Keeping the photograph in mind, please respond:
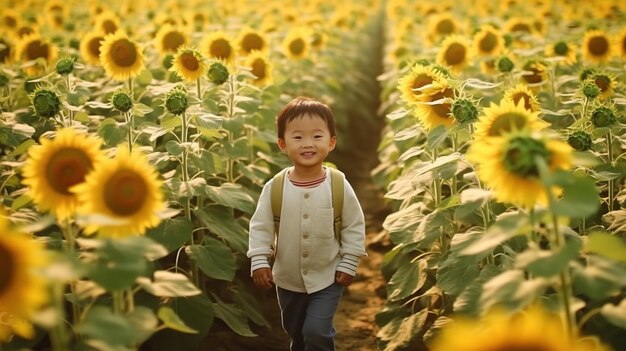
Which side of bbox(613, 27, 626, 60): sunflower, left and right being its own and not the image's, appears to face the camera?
front

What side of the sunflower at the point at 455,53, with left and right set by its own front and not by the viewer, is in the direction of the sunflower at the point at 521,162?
front

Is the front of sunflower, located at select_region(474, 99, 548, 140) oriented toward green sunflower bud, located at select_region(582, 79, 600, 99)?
no

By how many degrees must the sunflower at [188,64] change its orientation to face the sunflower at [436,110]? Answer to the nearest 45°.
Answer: approximately 45° to its left

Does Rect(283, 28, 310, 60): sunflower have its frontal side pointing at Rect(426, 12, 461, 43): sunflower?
no

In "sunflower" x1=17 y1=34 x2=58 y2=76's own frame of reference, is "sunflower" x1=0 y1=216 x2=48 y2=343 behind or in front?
in front

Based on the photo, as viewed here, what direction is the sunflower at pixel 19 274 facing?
toward the camera

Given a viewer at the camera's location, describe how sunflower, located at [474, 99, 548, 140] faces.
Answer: facing the viewer

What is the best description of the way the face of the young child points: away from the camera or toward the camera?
toward the camera

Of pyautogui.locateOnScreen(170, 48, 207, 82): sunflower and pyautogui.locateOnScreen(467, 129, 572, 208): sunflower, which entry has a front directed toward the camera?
pyautogui.locateOnScreen(170, 48, 207, 82): sunflower

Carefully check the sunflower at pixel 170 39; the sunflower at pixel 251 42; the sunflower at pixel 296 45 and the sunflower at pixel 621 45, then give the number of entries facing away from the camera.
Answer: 0

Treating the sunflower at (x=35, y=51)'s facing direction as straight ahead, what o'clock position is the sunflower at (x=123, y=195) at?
the sunflower at (x=123, y=195) is roughly at 12 o'clock from the sunflower at (x=35, y=51).

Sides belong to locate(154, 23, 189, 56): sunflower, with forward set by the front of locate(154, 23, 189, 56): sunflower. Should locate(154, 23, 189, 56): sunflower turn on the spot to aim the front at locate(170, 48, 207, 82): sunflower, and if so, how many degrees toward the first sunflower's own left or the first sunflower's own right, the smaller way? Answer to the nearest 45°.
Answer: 0° — it already faces it

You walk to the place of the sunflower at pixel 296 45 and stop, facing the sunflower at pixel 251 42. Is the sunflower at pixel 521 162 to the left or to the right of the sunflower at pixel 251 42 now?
left

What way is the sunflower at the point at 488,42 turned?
toward the camera

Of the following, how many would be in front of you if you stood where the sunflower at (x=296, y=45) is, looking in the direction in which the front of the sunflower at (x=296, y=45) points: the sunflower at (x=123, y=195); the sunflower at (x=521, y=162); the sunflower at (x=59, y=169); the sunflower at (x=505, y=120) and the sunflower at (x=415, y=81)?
5

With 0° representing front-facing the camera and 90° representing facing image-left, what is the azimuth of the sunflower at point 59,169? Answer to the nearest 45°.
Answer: approximately 0°
